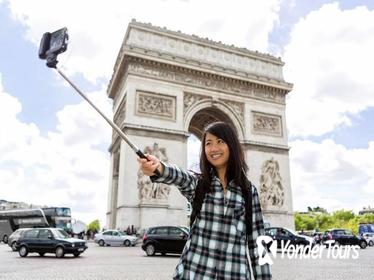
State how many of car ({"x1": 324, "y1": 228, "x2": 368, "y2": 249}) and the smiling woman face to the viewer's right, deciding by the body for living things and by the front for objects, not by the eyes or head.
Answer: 1

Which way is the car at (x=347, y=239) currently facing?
to the viewer's right

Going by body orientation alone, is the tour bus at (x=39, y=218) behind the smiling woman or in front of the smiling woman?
behind

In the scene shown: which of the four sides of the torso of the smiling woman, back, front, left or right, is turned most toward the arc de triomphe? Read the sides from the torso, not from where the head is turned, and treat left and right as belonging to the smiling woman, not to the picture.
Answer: back

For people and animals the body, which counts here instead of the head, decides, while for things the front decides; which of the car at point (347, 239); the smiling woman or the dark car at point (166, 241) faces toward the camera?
the smiling woman

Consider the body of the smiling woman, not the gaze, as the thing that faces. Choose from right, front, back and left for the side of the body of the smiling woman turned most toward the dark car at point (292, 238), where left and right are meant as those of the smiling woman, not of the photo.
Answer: back

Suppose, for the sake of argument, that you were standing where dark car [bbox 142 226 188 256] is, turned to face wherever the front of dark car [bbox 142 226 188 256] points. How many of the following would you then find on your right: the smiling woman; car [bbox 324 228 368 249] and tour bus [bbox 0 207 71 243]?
1
